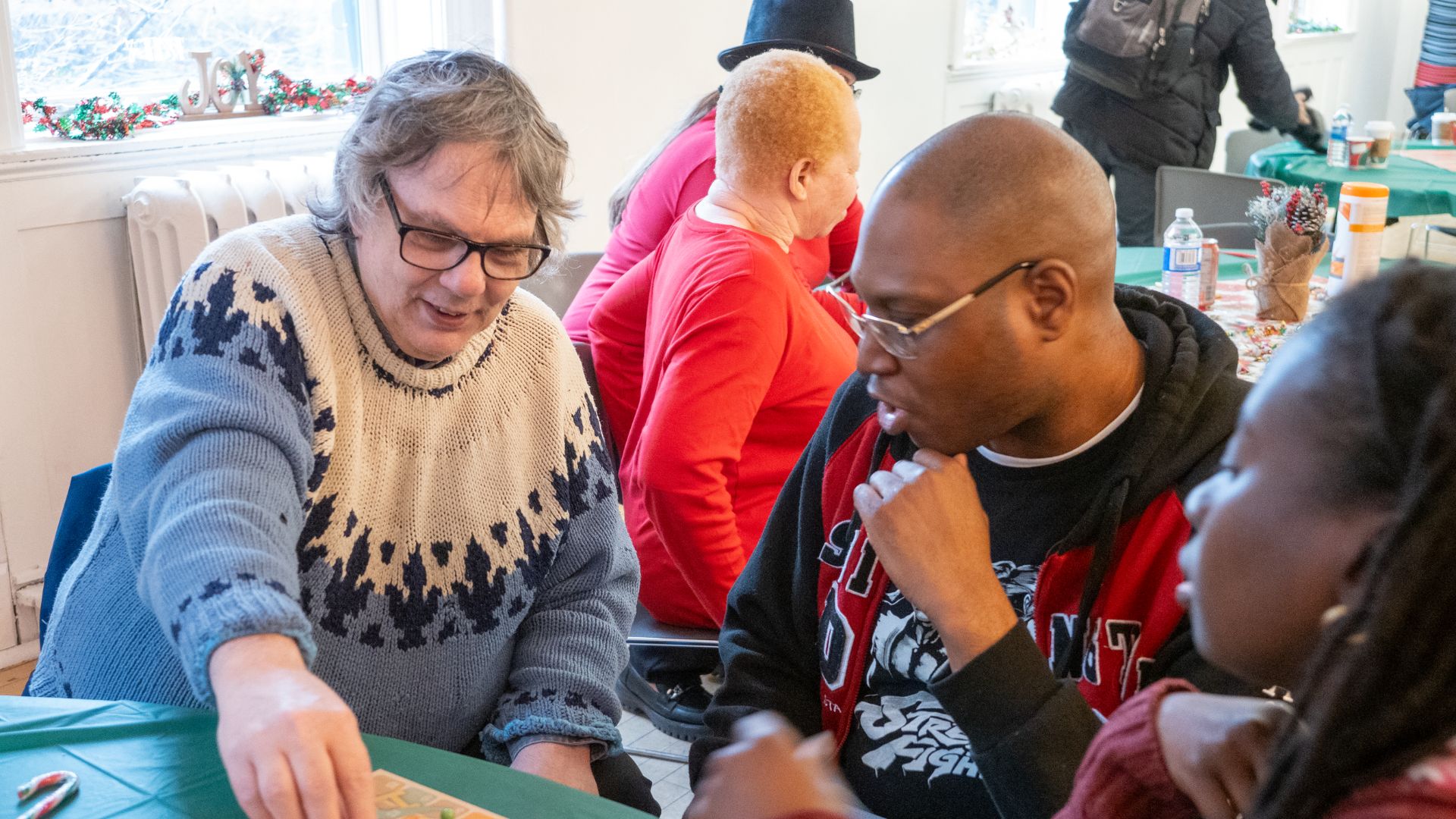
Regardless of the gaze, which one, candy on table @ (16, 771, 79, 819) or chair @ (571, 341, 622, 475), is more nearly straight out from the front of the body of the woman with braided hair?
the candy on table

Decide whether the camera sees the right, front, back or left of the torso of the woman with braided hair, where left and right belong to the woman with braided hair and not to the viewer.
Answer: left

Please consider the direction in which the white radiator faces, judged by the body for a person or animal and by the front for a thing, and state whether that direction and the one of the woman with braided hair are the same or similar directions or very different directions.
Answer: very different directions

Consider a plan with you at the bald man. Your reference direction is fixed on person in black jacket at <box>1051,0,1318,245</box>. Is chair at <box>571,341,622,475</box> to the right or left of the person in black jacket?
left

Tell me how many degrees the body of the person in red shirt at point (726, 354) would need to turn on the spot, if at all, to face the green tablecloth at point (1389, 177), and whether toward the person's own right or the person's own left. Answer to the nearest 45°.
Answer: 0° — they already face it

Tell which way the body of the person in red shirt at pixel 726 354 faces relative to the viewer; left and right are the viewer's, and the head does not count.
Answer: facing away from the viewer and to the right of the viewer

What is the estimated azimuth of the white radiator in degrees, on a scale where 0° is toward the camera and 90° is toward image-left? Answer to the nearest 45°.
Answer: approximately 315°

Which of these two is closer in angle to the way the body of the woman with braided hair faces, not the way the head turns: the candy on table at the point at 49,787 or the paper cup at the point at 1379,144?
the candy on table
